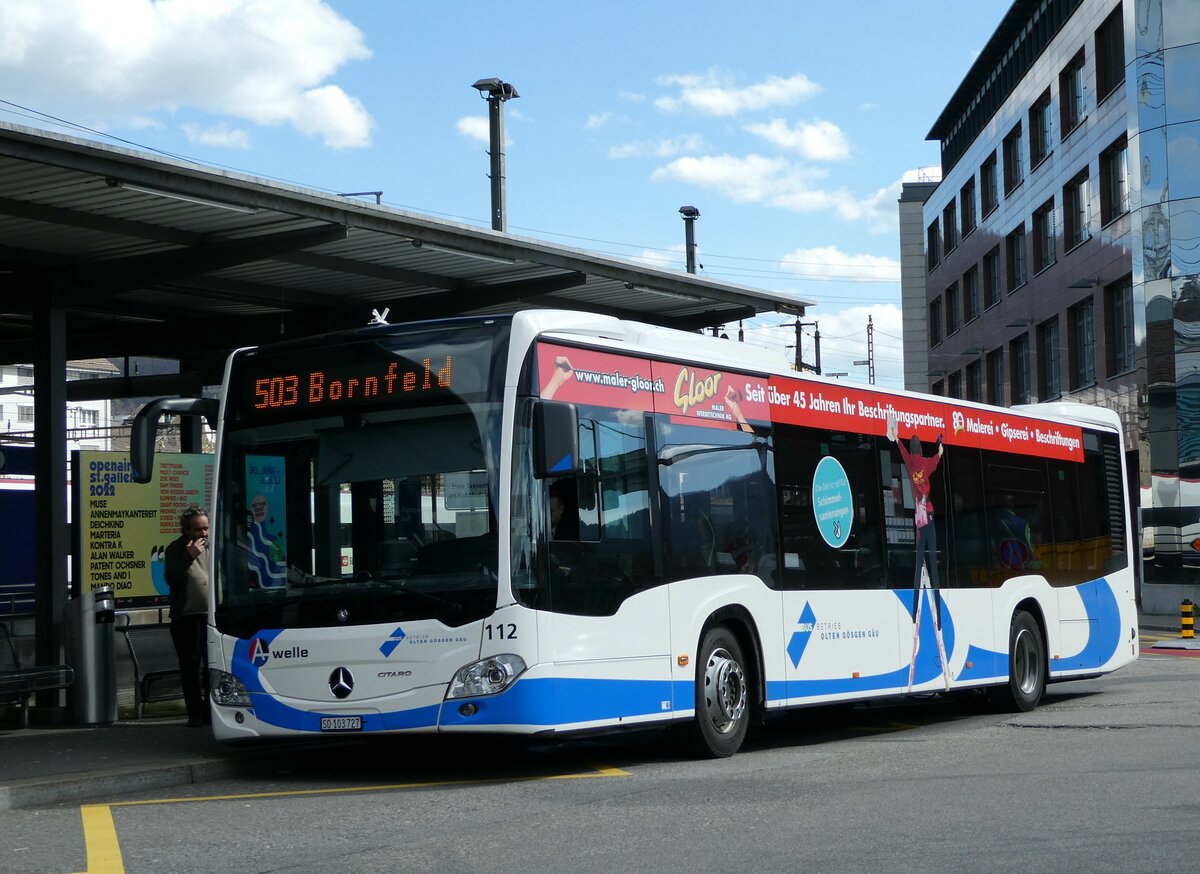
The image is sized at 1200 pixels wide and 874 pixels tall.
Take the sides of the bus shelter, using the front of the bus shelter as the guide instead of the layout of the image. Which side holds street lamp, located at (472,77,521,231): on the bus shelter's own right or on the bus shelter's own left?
on the bus shelter's own left

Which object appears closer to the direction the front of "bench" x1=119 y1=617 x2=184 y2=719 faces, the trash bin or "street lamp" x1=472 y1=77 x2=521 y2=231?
the trash bin

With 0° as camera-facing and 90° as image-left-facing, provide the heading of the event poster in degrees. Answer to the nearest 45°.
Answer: approximately 0°

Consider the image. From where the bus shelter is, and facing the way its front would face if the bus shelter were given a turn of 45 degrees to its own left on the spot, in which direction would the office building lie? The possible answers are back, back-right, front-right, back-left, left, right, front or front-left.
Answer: front-left

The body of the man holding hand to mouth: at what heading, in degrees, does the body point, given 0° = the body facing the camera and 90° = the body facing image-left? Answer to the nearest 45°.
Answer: approximately 315°

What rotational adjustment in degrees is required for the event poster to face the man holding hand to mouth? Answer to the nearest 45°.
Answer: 0° — it already faces them

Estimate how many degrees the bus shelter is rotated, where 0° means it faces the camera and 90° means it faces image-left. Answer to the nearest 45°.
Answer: approximately 315°

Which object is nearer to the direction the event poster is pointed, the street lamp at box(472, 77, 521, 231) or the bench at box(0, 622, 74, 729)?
the bench
